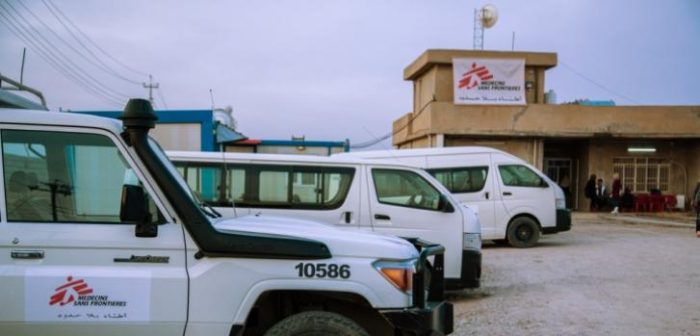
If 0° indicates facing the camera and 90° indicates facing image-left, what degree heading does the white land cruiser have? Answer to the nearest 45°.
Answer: approximately 270°

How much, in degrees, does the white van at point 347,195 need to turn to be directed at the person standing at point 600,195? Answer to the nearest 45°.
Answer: approximately 45° to its left

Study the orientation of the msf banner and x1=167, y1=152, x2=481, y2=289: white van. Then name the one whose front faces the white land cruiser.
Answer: the msf banner

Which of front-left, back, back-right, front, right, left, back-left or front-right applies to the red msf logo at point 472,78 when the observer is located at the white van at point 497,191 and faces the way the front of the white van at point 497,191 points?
left

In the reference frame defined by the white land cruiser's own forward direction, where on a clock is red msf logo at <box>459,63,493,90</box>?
The red msf logo is roughly at 10 o'clock from the white land cruiser.

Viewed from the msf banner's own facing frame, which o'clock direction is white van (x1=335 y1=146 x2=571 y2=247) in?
The white van is roughly at 12 o'clock from the msf banner.

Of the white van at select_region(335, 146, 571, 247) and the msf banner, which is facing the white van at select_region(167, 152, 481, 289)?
the msf banner

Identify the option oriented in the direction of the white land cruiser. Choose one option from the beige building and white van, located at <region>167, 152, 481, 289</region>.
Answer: the beige building

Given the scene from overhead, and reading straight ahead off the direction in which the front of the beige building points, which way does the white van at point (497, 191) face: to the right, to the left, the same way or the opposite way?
to the left

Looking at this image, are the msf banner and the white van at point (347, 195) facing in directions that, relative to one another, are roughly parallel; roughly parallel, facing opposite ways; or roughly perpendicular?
roughly perpendicular

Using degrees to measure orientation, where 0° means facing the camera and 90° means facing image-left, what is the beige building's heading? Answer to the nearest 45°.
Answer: approximately 0°

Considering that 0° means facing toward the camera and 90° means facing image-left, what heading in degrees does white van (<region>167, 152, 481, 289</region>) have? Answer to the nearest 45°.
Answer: approximately 270°
